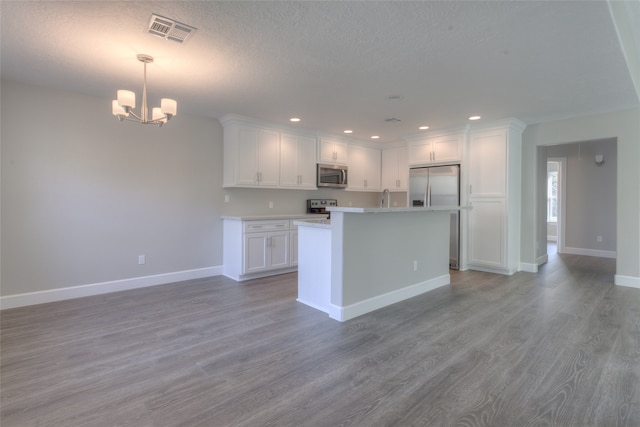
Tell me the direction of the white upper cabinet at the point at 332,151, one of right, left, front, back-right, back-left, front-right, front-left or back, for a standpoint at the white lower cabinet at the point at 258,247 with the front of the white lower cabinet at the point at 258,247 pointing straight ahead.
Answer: left

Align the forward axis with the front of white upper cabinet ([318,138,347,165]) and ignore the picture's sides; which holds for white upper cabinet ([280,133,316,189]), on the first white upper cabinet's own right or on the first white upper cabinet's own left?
on the first white upper cabinet's own right

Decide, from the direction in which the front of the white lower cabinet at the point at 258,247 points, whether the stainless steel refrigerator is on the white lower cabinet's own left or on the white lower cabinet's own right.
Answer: on the white lower cabinet's own left

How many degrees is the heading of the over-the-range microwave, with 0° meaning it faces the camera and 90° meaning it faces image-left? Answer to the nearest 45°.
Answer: approximately 315°

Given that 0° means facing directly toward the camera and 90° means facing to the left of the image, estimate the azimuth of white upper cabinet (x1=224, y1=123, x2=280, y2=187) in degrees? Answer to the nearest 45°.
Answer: approximately 315°

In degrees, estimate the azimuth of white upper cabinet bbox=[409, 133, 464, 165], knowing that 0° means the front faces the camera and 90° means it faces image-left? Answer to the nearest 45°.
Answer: approximately 45°

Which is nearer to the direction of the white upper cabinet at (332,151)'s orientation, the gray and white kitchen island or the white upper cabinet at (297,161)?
the gray and white kitchen island

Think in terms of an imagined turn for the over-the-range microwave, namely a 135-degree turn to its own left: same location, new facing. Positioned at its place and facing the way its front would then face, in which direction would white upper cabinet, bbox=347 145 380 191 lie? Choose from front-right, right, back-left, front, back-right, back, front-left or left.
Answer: front-right

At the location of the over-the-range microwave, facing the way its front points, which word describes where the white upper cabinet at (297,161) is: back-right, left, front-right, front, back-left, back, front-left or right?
right

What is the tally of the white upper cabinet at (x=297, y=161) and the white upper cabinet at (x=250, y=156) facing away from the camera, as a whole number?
0
